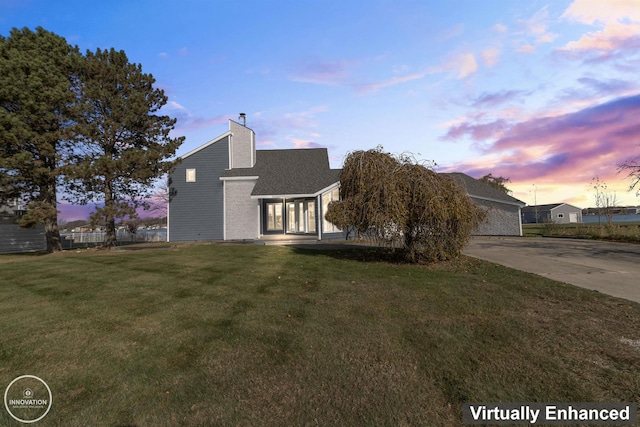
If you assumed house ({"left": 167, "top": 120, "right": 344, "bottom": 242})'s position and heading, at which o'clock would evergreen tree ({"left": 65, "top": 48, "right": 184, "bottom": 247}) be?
The evergreen tree is roughly at 2 o'clock from the house.

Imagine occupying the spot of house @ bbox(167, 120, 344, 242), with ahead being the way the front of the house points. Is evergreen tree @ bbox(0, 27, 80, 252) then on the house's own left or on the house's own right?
on the house's own right

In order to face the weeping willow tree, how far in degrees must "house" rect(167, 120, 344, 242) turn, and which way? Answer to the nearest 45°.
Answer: approximately 45° to its left

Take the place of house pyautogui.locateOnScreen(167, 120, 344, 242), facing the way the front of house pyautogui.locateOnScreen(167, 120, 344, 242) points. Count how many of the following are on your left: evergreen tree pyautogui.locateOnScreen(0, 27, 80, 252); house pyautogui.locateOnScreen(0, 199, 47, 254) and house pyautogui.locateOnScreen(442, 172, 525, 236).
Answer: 1

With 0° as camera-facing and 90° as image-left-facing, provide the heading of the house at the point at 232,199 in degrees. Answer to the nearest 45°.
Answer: approximately 0°

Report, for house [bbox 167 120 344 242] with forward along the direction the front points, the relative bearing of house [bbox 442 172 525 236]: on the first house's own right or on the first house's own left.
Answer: on the first house's own left

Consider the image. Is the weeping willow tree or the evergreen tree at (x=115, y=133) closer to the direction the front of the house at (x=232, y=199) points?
the weeping willow tree

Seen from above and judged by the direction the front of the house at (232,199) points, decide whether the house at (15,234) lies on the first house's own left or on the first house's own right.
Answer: on the first house's own right
